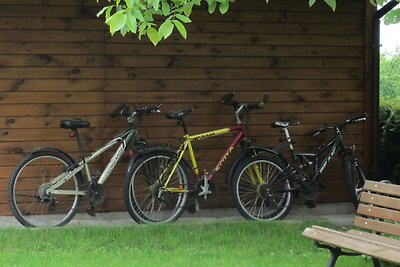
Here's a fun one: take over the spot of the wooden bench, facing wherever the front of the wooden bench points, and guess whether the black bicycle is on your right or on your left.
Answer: on your right

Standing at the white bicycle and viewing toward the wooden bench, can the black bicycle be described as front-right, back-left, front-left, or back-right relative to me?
front-left

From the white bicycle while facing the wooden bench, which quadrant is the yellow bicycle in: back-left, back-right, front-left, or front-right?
front-left

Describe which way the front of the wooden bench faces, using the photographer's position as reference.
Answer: facing the viewer and to the left of the viewer

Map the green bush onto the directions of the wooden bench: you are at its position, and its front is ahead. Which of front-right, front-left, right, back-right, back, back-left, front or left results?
back-right

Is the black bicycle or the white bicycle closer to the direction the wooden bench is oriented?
the white bicycle

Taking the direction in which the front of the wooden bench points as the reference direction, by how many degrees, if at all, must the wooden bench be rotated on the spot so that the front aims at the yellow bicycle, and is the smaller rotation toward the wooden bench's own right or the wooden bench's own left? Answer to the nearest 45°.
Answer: approximately 90° to the wooden bench's own right
